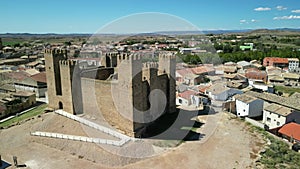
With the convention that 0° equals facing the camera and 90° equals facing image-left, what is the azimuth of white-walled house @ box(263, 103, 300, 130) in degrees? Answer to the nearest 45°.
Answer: approximately 45°

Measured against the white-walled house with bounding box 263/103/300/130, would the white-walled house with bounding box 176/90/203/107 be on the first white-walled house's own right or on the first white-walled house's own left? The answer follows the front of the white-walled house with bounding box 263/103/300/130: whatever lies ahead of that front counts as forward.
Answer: on the first white-walled house's own right

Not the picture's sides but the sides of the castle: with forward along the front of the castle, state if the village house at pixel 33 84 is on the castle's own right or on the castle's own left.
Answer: on the castle's own right

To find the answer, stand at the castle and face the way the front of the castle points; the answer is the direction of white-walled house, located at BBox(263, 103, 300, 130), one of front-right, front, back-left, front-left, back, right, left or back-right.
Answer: back-left

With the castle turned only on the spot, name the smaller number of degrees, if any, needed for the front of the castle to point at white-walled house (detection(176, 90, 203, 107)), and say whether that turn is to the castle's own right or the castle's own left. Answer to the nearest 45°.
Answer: approximately 180°

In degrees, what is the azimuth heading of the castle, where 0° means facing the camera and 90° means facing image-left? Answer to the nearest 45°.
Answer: approximately 45°

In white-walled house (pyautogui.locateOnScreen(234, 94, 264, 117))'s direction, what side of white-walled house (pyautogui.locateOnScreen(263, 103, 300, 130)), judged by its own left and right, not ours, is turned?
right

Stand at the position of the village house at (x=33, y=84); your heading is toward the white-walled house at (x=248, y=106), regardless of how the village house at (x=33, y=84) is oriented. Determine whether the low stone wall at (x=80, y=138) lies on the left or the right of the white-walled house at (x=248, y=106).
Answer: right

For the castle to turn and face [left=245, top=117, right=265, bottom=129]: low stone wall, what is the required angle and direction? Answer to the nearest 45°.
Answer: approximately 135° to its left
